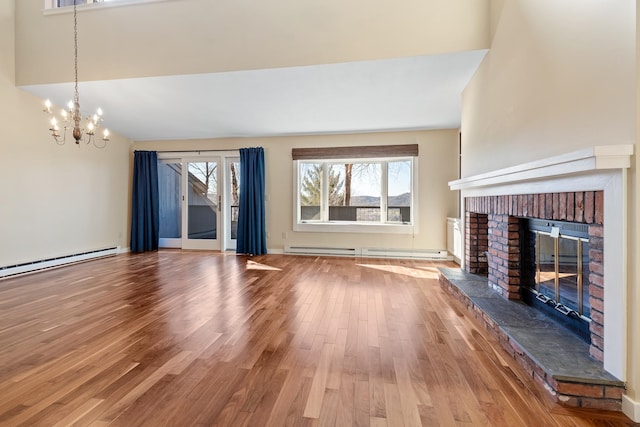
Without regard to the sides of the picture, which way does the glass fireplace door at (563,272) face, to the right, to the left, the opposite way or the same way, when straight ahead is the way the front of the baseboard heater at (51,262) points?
the opposite way

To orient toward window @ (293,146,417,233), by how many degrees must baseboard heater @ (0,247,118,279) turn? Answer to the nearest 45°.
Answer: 0° — it already faces it

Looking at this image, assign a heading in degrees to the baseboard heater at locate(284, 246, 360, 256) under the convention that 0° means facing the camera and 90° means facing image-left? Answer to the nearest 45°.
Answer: approximately 0°

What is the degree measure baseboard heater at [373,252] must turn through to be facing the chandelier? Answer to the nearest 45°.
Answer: approximately 45° to its right

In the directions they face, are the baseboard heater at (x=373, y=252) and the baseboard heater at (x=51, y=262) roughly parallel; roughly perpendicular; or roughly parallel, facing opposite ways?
roughly perpendicular

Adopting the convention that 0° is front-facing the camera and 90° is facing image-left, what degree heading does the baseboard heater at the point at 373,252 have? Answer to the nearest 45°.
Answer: approximately 0°

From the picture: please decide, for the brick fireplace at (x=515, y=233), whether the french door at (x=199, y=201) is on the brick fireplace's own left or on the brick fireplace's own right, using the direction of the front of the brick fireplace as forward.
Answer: on the brick fireplace's own right

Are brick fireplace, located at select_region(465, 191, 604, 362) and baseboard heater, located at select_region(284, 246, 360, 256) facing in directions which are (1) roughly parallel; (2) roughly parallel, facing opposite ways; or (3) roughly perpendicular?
roughly perpendicular
